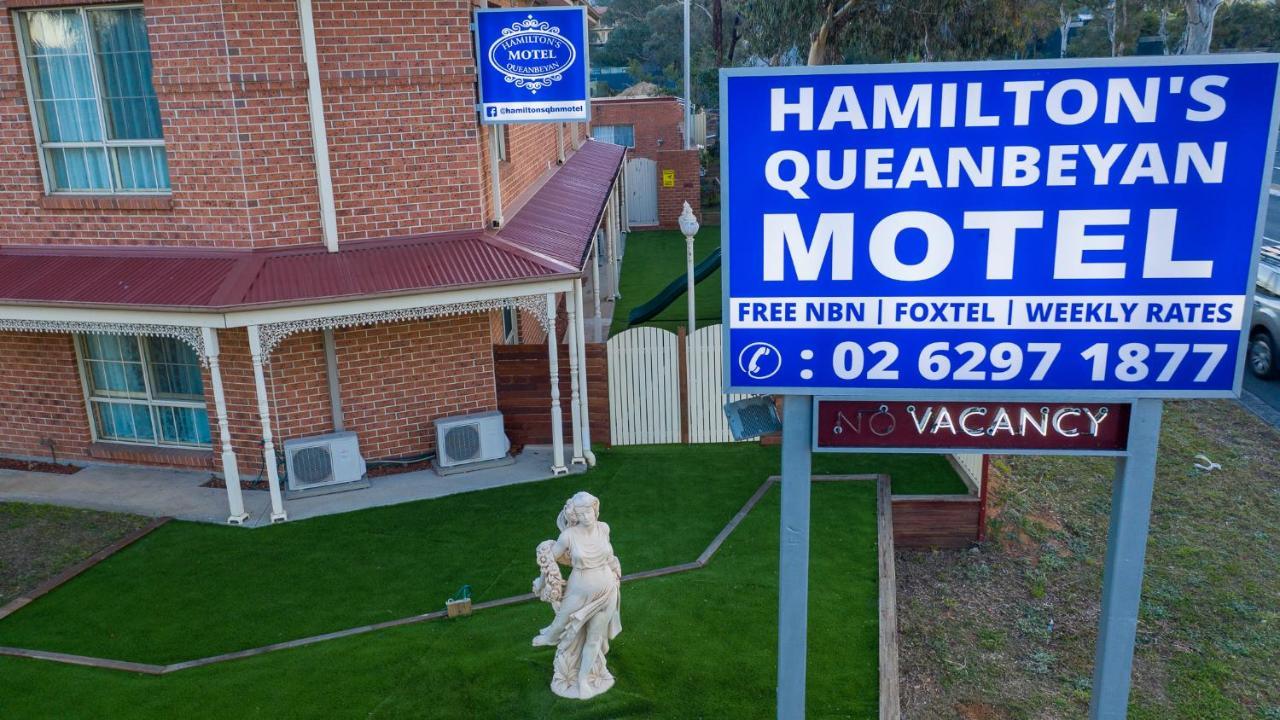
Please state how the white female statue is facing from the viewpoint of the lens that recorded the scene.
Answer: facing the viewer

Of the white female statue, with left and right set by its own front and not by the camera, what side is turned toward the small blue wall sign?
back

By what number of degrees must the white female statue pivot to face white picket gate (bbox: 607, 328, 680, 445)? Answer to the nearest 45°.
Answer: approximately 180°

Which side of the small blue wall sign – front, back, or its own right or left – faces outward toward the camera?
front

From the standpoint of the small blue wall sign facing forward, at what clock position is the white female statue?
The white female statue is roughly at 12 o'clock from the small blue wall sign.

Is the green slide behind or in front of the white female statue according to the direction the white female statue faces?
behind

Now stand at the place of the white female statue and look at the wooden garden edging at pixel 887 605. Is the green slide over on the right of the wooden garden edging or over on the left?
left

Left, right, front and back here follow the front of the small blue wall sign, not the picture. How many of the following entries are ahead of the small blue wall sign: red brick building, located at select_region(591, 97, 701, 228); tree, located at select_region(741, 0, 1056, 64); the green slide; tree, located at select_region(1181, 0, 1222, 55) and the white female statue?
1

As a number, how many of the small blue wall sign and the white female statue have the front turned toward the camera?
2
